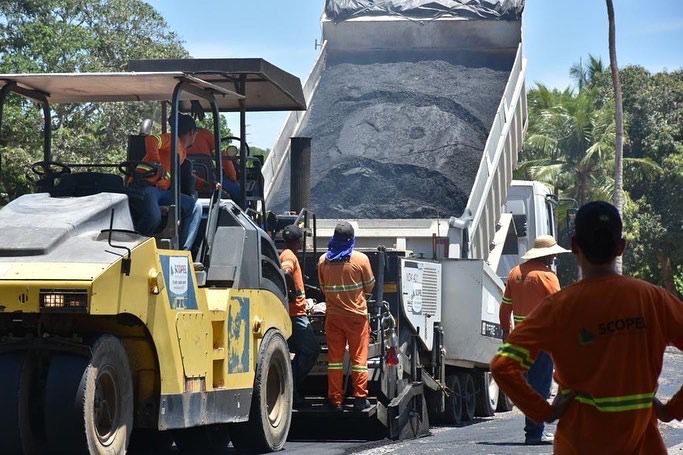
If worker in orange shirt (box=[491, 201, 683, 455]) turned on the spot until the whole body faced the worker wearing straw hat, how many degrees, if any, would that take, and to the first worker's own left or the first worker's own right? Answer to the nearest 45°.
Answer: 0° — they already face them

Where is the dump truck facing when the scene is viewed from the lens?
facing away from the viewer and to the right of the viewer

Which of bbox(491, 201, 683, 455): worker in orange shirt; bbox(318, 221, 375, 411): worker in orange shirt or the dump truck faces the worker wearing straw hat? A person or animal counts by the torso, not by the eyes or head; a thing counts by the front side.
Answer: bbox(491, 201, 683, 455): worker in orange shirt

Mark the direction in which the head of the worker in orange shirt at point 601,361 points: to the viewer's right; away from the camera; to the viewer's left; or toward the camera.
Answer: away from the camera

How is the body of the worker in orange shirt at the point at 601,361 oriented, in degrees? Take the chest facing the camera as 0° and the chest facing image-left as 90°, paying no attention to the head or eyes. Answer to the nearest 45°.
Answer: approximately 180°

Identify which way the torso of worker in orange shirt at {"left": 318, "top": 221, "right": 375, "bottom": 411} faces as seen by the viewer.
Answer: away from the camera

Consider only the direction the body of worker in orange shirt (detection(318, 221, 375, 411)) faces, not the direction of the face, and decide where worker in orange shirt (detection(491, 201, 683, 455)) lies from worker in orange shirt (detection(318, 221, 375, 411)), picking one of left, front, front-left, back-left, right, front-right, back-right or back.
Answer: back

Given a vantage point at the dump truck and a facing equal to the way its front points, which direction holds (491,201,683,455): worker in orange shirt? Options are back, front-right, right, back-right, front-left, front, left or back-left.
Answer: back-right

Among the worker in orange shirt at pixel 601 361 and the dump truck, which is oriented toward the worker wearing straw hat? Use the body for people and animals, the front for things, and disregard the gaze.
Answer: the worker in orange shirt

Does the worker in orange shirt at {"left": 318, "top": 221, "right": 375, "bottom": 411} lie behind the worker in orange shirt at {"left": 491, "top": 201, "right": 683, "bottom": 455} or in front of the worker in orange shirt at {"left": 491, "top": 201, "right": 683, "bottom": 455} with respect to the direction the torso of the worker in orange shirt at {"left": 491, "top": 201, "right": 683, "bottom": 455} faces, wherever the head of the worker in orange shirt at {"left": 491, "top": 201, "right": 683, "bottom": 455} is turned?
in front
